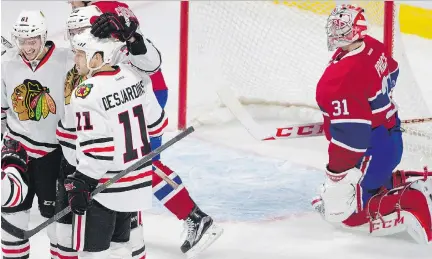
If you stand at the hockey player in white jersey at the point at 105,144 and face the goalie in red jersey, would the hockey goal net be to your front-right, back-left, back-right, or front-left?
front-left

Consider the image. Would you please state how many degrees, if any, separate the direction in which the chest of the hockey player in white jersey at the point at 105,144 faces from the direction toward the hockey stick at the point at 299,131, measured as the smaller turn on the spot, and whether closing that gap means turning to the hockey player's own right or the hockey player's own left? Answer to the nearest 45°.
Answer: approximately 90° to the hockey player's own right

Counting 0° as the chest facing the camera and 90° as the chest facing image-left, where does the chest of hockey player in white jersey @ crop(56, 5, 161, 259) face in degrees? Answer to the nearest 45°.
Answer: approximately 45°

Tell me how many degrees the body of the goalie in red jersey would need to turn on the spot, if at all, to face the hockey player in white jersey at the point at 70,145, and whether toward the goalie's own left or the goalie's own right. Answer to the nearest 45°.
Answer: approximately 45° to the goalie's own left

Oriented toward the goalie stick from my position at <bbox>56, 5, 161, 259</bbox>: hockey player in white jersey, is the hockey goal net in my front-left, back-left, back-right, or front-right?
front-left

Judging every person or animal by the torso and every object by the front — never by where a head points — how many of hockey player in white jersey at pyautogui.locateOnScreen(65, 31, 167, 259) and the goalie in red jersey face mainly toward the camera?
0

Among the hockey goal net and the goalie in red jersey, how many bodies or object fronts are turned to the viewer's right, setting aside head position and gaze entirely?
0

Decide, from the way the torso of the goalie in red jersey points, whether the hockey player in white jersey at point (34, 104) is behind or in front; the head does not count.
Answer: in front

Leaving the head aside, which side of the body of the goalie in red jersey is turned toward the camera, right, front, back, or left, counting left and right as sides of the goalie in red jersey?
left

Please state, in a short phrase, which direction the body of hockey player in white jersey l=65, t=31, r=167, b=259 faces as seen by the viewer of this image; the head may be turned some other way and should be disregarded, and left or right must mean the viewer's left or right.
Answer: facing away from the viewer and to the left of the viewer
